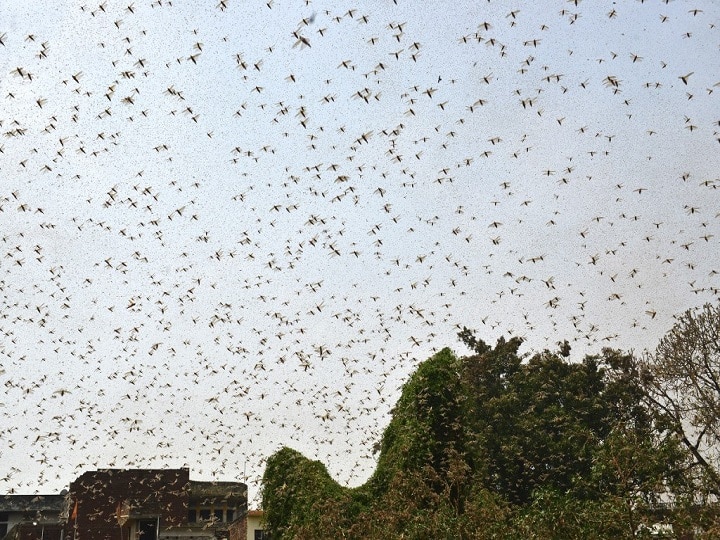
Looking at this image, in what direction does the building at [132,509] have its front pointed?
toward the camera

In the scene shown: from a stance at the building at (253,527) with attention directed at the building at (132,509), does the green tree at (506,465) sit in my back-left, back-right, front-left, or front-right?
back-left

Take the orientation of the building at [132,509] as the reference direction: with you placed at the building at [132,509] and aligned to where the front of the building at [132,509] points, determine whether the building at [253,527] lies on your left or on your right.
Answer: on your left
